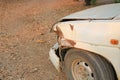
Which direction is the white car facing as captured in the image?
to the viewer's left
